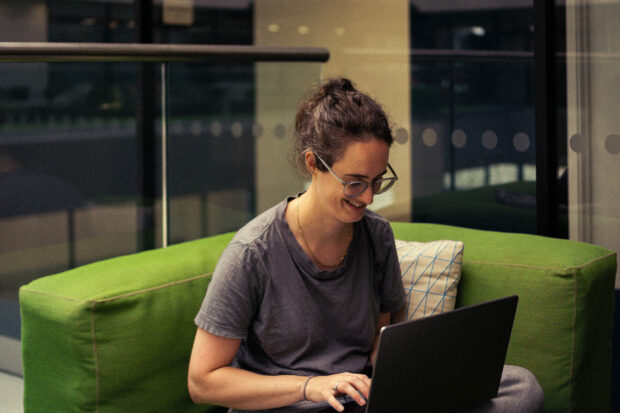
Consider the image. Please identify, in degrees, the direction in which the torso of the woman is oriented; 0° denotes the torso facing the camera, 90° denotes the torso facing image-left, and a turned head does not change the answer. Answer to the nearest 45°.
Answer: approximately 315°

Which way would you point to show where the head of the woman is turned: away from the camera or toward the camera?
toward the camera

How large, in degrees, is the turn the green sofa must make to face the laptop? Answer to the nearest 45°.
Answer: approximately 45° to its left

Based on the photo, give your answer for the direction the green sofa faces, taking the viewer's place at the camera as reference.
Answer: facing the viewer

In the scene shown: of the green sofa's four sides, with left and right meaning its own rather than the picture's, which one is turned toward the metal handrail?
back

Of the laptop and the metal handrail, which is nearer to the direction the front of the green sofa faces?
the laptop
